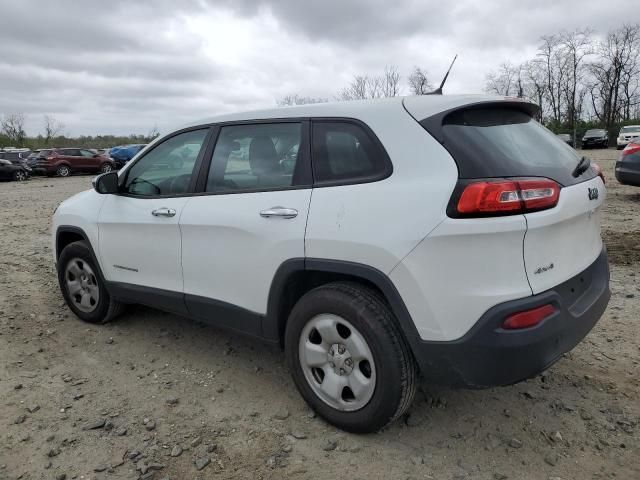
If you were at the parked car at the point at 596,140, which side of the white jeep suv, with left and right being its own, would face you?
right

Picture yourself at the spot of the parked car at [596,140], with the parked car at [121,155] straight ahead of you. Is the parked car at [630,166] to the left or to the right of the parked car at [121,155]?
left

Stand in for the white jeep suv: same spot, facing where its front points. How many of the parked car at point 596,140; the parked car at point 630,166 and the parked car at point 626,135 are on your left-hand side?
0

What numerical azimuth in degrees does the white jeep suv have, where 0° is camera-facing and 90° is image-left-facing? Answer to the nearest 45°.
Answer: approximately 135°

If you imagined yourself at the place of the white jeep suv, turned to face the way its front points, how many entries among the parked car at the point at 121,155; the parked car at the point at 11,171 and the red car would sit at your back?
0

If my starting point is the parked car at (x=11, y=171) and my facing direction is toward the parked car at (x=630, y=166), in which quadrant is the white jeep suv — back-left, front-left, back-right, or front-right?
front-right

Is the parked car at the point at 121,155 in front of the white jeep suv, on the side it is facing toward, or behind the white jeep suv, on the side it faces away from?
in front
